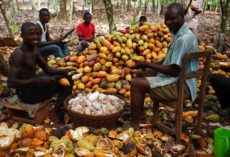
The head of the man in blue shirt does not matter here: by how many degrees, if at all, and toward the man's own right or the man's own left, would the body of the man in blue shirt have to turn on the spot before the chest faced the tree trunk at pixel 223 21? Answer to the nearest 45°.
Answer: approximately 90° to the man's own right

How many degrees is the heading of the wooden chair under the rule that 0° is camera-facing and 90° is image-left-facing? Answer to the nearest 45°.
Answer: approximately 135°

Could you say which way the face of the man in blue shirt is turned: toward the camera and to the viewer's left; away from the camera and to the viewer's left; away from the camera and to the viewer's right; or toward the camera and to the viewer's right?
toward the camera and to the viewer's left

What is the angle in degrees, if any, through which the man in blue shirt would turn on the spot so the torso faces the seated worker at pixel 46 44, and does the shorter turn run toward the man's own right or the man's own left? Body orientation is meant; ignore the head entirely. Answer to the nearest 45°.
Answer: approximately 45° to the man's own right

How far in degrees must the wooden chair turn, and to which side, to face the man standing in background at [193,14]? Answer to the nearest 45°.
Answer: approximately 45° to its right

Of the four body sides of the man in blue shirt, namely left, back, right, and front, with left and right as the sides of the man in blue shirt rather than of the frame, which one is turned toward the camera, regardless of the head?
left

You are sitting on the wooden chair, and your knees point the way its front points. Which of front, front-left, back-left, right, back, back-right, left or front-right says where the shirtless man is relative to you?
front-left

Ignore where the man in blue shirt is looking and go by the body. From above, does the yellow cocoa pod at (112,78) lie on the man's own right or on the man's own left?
on the man's own right

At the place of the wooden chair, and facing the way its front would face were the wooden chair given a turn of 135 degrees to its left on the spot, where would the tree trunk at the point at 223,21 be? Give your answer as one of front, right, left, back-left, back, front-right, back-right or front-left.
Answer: back

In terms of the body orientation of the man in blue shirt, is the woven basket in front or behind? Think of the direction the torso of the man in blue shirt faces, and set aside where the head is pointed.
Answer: in front
